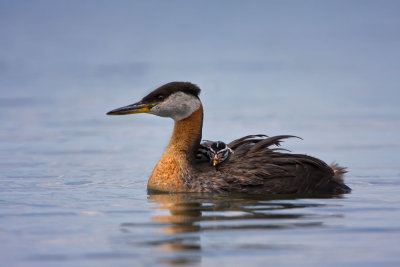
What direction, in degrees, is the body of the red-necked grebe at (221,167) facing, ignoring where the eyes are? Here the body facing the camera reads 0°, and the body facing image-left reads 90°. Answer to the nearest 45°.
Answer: approximately 90°

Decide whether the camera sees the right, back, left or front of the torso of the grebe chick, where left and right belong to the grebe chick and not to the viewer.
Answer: front
